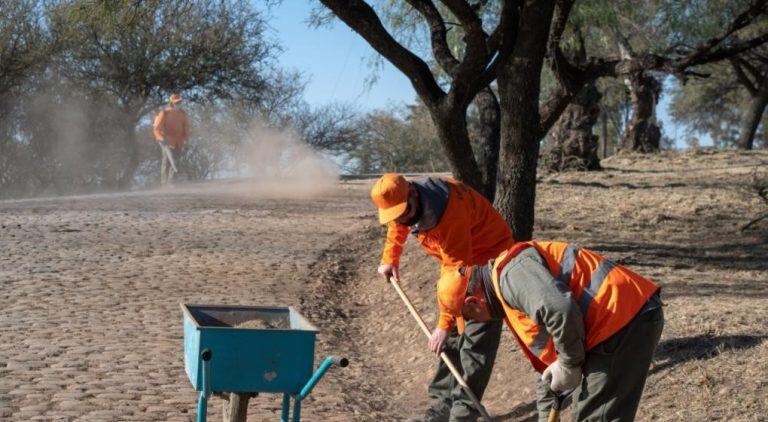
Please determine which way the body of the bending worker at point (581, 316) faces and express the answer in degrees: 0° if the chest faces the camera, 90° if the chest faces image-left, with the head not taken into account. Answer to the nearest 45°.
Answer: approximately 90°

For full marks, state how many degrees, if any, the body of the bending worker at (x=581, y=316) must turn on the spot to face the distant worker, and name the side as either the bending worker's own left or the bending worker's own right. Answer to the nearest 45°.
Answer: approximately 45° to the bending worker's own right

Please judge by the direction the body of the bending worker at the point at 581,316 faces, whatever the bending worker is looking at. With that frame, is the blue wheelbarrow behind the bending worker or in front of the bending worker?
in front
